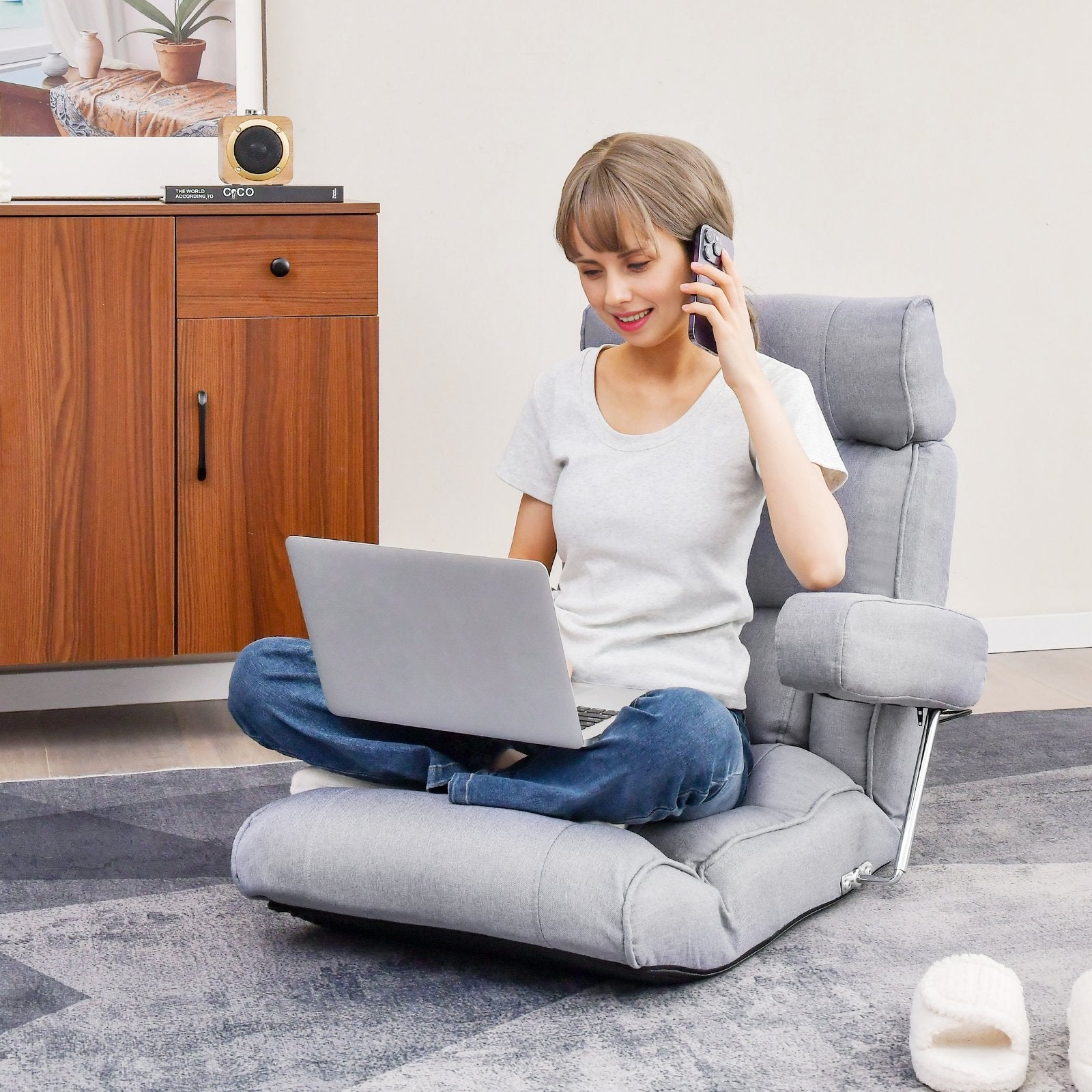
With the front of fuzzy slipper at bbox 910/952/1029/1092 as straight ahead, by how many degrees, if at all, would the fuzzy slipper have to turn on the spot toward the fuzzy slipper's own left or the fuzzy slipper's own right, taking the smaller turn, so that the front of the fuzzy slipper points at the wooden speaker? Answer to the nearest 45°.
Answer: approximately 135° to the fuzzy slipper's own right

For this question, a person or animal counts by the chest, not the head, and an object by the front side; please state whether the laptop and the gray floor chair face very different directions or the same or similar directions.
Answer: very different directions

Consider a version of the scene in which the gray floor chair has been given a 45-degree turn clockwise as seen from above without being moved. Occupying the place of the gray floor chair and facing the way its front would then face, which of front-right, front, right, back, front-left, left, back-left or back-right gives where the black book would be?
front-right

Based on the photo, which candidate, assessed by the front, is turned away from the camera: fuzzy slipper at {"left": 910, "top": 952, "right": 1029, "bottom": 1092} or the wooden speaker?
the fuzzy slipper

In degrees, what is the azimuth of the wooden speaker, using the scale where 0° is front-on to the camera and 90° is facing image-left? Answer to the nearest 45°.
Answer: approximately 0°

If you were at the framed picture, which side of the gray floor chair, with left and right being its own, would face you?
right

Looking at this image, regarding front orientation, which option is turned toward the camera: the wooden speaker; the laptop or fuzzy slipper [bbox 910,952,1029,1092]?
the wooden speaker

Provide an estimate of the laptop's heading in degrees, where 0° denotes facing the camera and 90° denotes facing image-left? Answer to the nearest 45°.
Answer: approximately 225°

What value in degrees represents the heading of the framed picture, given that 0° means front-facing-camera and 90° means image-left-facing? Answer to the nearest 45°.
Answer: approximately 0°

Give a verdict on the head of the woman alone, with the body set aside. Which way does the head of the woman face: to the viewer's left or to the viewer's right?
to the viewer's left
